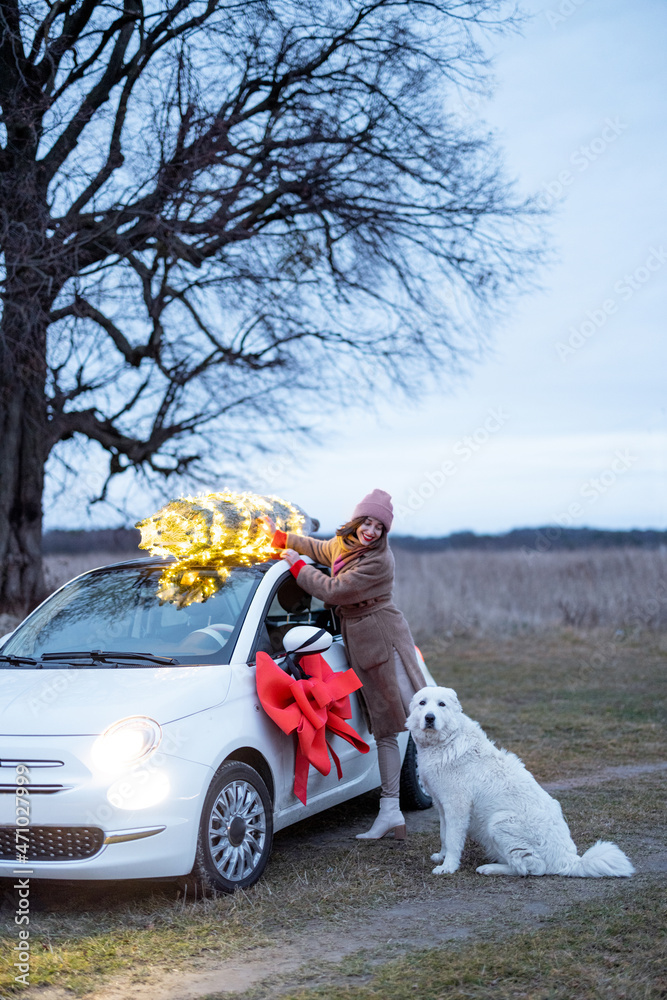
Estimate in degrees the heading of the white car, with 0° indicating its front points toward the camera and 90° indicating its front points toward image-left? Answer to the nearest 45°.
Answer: approximately 45°

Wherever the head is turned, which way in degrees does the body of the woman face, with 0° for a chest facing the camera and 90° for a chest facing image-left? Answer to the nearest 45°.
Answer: approximately 90°

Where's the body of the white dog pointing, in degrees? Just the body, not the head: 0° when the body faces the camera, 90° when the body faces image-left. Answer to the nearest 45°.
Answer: approximately 90°

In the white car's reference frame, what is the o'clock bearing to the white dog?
The white dog is roughly at 7 o'clock from the white car.
